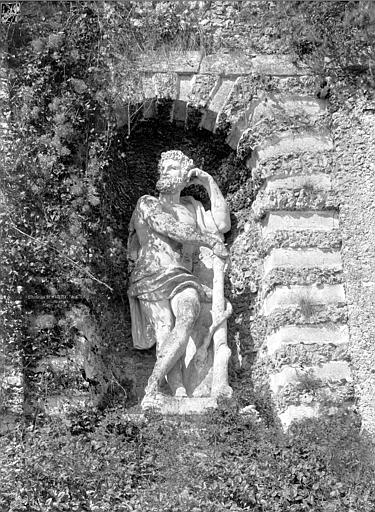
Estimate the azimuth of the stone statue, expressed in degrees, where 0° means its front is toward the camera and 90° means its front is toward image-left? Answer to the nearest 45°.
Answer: approximately 0°
